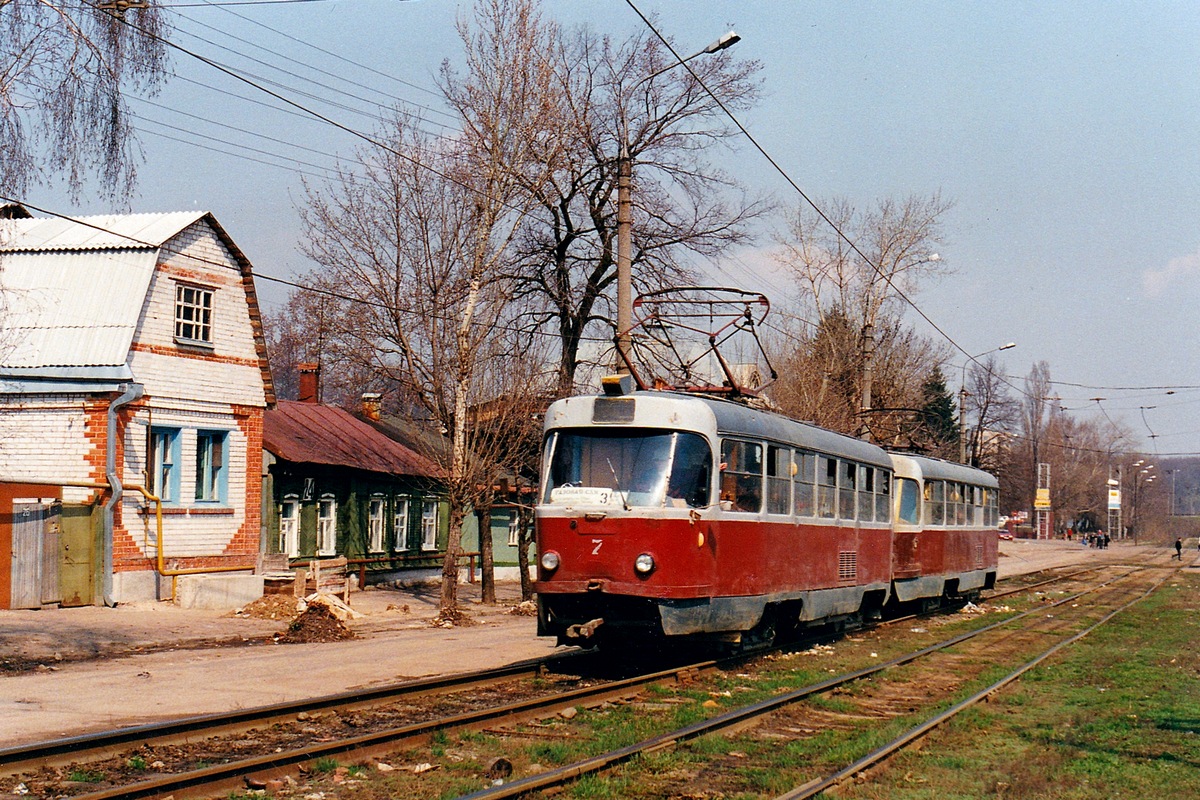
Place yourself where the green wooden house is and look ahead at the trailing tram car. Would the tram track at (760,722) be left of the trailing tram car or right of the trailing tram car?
right

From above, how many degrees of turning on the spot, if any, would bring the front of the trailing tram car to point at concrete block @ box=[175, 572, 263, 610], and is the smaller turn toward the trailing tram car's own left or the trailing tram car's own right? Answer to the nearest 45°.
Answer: approximately 45° to the trailing tram car's own right

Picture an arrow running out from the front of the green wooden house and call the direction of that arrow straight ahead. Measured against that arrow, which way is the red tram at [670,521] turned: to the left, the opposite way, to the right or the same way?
to the right

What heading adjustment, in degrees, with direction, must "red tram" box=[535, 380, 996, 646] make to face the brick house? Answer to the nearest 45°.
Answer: approximately 90° to its right

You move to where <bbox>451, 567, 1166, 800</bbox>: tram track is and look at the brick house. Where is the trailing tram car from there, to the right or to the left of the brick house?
right

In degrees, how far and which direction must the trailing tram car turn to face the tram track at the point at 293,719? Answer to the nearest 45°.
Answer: approximately 45° to its left
